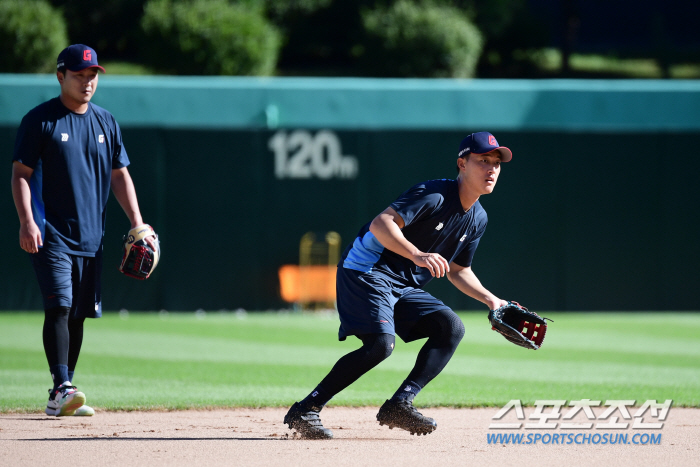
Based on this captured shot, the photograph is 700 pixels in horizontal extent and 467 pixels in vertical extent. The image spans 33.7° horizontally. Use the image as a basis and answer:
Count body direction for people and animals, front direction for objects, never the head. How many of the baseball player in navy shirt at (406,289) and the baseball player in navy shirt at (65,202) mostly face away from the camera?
0

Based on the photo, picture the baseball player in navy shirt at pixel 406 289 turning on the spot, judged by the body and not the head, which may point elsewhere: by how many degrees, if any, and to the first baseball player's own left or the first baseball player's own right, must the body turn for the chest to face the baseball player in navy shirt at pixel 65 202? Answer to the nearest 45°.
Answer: approximately 135° to the first baseball player's own right

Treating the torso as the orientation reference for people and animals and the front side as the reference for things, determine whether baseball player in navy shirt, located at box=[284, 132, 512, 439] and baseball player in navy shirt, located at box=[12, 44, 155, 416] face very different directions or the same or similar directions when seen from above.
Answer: same or similar directions

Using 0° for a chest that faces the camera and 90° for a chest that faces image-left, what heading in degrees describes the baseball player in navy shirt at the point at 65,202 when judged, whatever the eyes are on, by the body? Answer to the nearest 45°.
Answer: approximately 315°

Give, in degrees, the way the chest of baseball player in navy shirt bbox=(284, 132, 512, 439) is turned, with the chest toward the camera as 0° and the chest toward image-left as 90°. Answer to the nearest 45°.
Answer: approximately 315°
